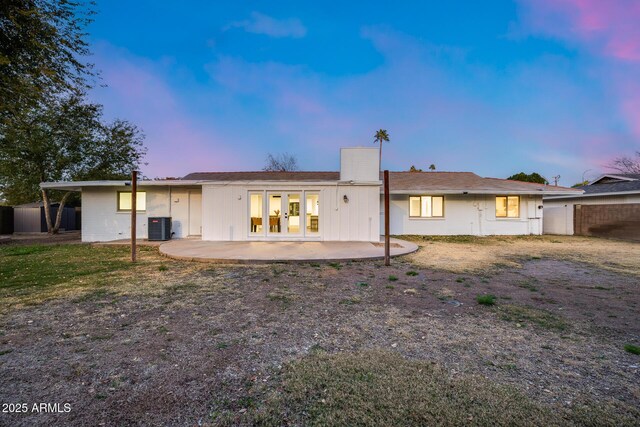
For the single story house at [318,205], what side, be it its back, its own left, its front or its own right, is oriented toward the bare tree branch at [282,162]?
front

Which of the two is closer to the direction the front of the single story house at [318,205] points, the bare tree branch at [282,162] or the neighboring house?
the bare tree branch

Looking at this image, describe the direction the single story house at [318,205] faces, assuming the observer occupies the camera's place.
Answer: facing away from the viewer

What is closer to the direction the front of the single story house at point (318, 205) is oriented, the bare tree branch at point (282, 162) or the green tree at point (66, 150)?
the bare tree branch

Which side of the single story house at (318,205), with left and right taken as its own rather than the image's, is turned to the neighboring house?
right

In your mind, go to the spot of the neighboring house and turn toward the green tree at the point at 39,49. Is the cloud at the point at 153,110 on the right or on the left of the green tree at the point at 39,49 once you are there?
right

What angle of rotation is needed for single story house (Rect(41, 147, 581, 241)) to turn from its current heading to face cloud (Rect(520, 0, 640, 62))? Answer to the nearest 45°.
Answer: approximately 90° to its right
